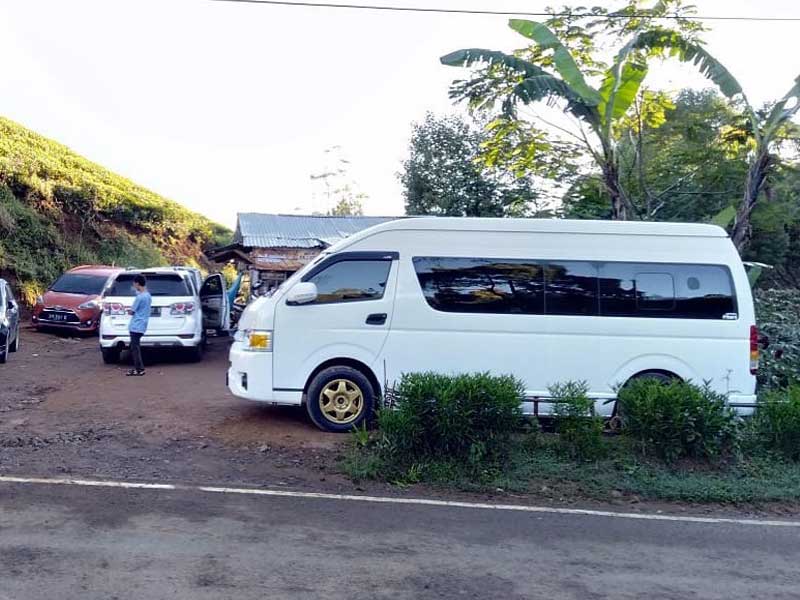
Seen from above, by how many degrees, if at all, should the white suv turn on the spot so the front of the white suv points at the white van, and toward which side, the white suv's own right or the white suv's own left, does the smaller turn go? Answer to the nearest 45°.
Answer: approximately 135° to the white suv's own right

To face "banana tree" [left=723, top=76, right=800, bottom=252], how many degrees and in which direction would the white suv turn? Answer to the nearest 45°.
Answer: approximately 135° to its right

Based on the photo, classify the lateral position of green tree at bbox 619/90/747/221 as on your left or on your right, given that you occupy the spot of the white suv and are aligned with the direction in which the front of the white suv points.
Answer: on your right

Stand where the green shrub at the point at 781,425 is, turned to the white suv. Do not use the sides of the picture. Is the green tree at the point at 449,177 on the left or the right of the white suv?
right

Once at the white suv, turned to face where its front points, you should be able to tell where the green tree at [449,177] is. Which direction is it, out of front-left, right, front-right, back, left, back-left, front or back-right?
front-right

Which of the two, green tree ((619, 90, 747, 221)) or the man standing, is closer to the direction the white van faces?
the man standing

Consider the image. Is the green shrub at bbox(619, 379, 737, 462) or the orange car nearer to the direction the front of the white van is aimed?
the orange car

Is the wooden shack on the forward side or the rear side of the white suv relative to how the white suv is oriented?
on the forward side

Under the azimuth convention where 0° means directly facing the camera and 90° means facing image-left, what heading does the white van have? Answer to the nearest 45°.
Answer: approximately 90°

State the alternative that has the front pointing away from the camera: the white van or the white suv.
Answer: the white suv

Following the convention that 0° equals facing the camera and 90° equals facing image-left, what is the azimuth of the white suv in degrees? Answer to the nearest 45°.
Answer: approximately 180°

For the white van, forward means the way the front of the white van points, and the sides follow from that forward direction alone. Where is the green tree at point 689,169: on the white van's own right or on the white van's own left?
on the white van's own right

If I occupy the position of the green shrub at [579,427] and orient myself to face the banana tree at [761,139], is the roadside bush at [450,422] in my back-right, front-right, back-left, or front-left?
back-left

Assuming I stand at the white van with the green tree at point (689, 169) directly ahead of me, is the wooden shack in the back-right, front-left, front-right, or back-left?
front-left

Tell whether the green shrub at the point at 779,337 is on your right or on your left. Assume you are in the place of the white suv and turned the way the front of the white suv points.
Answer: on your right

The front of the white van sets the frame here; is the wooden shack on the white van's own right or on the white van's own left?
on the white van's own right

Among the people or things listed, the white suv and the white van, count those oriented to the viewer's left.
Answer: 1
